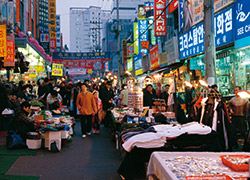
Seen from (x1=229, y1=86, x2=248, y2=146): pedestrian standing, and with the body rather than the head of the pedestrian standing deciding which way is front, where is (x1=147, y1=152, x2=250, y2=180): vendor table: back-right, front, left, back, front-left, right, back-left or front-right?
front

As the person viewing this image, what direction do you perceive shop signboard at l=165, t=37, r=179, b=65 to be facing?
facing the viewer and to the left of the viewer

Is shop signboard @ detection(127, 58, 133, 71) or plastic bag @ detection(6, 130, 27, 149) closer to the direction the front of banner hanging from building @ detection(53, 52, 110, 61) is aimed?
the plastic bag

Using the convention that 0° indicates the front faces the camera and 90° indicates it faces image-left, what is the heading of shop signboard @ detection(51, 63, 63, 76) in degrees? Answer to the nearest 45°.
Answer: approximately 0°

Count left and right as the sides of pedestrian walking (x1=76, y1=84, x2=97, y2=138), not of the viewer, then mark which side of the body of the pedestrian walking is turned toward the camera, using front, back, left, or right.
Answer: front

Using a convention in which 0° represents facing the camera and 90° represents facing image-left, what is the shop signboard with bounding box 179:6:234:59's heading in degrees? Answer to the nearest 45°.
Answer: approximately 45°

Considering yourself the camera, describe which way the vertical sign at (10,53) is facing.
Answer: facing the viewer

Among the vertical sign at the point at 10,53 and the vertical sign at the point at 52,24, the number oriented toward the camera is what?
2

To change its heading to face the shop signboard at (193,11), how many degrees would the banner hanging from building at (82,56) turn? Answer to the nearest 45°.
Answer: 0° — it already faces it

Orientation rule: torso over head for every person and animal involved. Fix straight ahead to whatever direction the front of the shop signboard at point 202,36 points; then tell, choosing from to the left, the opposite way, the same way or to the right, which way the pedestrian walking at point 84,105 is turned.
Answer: to the left

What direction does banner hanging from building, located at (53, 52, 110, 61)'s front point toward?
toward the camera

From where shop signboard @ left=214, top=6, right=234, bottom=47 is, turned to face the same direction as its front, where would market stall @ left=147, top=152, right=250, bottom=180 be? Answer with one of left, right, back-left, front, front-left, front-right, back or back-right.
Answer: front-left

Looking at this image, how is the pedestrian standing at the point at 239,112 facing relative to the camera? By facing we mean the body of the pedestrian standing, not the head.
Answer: toward the camera

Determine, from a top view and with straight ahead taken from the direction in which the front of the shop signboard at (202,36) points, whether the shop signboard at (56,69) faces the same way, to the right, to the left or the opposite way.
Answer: to the left
